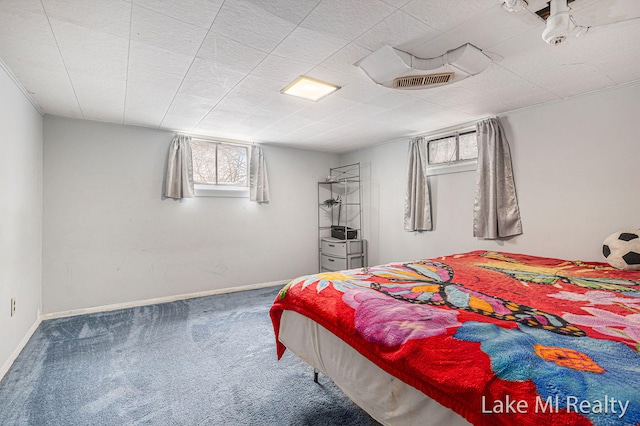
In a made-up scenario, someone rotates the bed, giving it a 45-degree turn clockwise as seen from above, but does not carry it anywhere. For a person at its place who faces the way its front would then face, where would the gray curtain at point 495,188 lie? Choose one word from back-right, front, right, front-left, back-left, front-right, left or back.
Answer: right

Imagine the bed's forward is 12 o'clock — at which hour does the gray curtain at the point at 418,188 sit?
The gray curtain is roughly at 4 o'clock from the bed.

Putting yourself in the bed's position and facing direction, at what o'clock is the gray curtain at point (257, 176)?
The gray curtain is roughly at 3 o'clock from the bed.

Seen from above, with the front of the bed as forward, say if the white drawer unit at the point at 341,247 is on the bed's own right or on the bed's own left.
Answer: on the bed's own right

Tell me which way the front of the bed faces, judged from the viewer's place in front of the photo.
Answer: facing the viewer and to the left of the viewer

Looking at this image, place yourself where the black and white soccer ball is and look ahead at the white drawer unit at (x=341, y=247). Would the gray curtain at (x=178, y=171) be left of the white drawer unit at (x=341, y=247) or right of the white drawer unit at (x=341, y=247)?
left

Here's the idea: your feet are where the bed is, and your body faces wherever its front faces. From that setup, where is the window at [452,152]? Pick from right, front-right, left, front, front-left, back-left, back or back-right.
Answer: back-right

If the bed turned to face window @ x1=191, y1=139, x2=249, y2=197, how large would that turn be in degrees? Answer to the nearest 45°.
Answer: approximately 90° to its right

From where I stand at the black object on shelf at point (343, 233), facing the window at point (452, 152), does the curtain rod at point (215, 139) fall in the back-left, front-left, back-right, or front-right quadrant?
back-right
